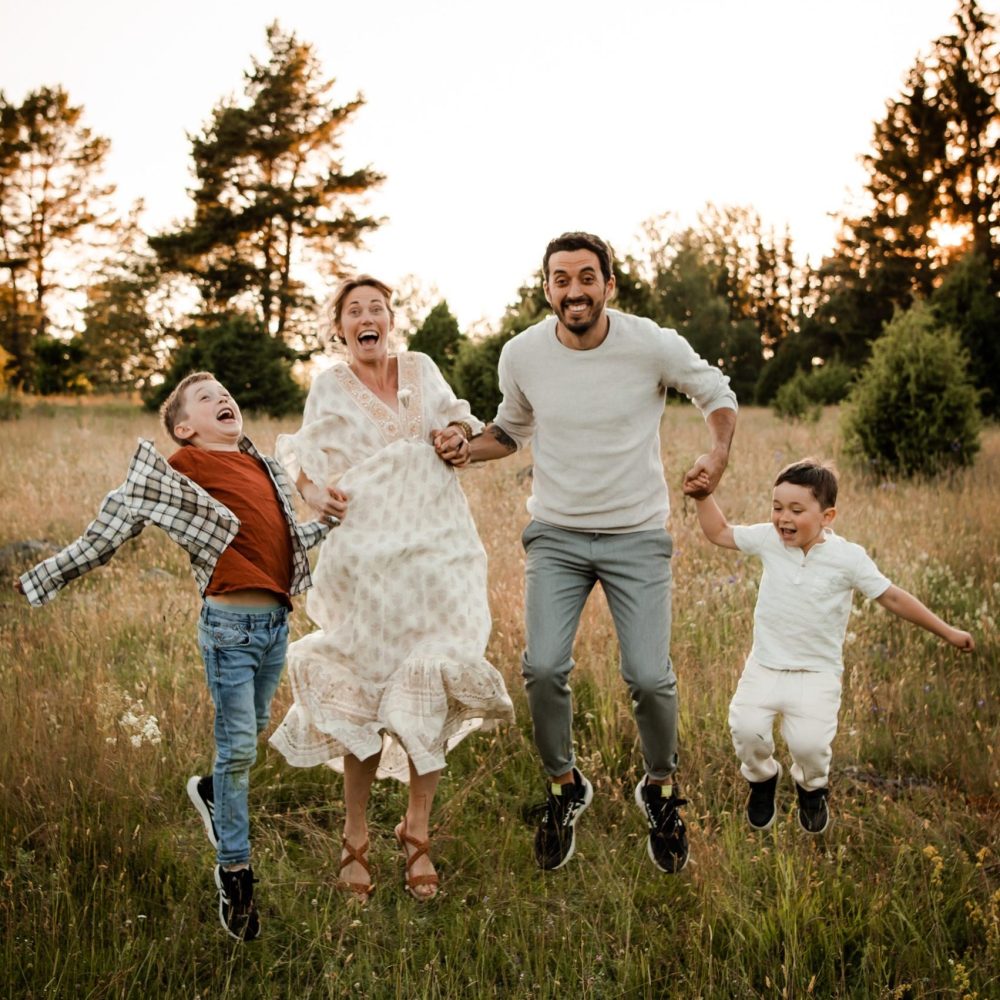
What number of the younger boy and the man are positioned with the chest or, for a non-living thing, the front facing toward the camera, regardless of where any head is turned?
2

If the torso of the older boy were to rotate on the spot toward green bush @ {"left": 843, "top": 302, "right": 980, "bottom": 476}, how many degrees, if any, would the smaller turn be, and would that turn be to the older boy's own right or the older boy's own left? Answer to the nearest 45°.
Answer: approximately 90° to the older boy's own left

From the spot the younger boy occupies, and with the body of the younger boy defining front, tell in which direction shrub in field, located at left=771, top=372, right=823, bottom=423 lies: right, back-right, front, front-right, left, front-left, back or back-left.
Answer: back

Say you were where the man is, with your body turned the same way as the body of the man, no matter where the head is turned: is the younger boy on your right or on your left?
on your left

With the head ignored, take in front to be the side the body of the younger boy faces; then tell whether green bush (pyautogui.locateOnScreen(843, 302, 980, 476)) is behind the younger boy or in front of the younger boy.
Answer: behind

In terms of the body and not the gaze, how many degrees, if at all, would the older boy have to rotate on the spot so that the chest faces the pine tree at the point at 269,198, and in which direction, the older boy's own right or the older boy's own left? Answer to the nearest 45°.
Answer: approximately 135° to the older boy's own left

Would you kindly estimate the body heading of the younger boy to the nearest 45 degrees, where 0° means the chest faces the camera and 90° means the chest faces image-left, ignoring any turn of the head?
approximately 0°

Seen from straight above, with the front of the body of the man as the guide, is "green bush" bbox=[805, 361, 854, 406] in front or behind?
behind

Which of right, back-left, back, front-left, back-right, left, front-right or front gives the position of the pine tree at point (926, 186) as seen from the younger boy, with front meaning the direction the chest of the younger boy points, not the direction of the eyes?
back

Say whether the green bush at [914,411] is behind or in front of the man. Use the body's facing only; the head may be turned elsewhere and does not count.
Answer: behind
